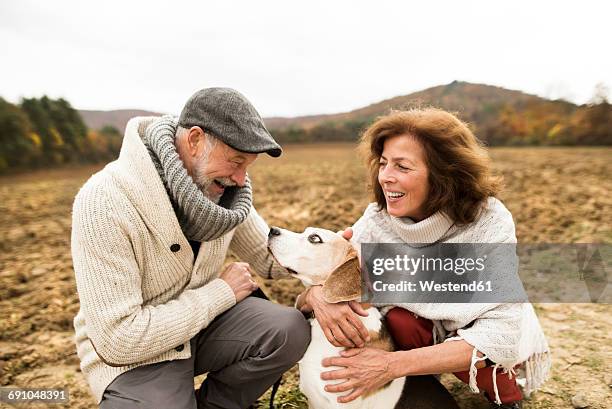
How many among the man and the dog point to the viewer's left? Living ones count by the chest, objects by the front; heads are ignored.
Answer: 1

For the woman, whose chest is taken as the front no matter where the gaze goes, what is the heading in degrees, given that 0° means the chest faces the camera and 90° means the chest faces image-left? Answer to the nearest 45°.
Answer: approximately 45°

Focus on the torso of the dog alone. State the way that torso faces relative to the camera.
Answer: to the viewer's left

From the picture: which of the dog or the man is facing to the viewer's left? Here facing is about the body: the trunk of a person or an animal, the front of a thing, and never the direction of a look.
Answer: the dog

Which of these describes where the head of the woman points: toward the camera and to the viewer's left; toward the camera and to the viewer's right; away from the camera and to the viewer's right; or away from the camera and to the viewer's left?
toward the camera and to the viewer's left

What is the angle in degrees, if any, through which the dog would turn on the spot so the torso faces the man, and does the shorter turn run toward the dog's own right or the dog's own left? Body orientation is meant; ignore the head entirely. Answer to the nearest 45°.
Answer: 0° — it already faces them

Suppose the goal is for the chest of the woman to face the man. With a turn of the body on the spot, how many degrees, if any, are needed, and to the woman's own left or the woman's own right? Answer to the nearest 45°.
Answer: approximately 45° to the woman's own right

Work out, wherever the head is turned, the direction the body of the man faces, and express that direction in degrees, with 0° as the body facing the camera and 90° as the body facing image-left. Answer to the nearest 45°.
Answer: approximately 315°
